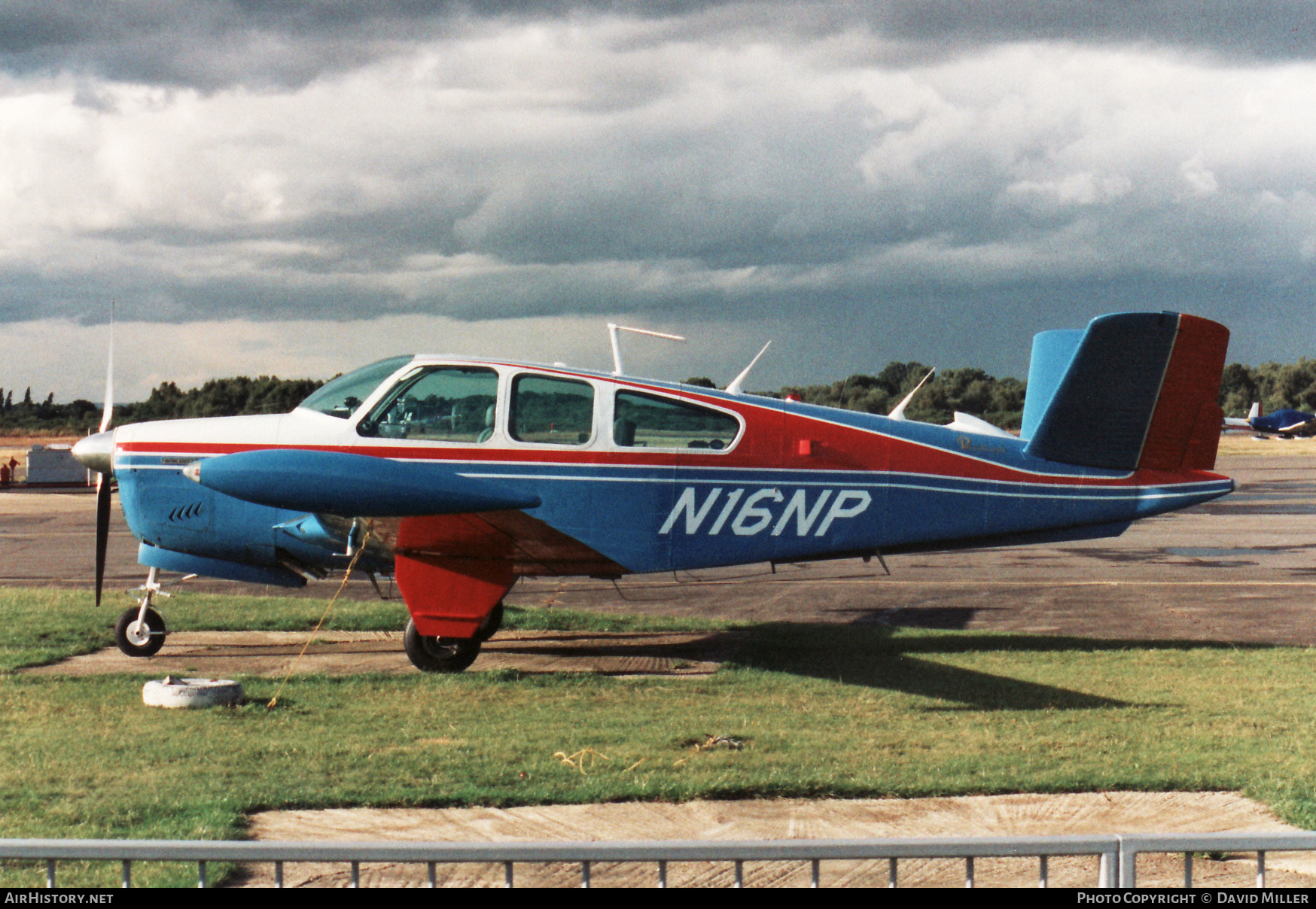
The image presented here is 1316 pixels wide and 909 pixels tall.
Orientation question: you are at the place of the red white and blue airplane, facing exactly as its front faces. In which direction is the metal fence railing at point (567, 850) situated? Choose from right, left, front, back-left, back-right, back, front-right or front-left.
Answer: left

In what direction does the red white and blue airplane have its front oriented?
to the viewer's left

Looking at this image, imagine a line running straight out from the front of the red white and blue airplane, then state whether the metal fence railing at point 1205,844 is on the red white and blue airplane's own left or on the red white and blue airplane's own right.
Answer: on the red white and blue airplane's own left
